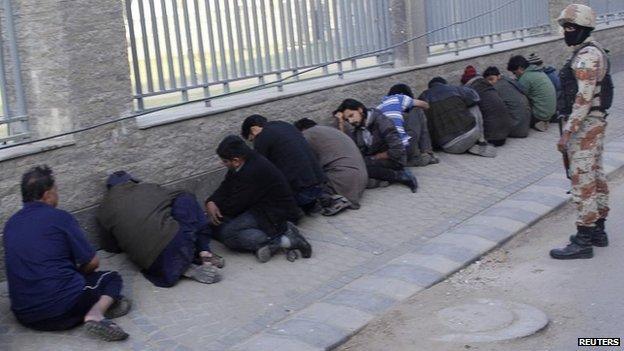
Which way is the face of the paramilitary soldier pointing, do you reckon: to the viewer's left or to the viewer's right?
to the viewer's left

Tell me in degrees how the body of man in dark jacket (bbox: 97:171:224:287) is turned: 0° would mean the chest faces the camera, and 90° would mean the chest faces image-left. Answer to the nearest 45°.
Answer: approximately 135°

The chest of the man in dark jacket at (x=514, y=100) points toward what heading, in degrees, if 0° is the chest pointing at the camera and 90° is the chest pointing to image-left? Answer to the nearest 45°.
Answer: approximately 90°

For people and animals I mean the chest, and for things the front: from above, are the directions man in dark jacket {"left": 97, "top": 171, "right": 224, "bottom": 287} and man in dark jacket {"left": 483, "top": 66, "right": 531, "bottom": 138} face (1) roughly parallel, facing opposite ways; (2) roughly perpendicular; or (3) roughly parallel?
roughly parallel

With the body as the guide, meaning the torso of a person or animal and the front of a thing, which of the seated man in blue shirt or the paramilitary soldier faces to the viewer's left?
the paramilitary soldier

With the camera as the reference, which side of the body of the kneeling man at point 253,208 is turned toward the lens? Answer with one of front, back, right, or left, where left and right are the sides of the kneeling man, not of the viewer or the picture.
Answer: left

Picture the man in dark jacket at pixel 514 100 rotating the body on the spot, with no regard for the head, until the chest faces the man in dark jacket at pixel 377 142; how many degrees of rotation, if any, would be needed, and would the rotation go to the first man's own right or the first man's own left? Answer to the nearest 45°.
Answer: approximately 45° to the first man's own left
